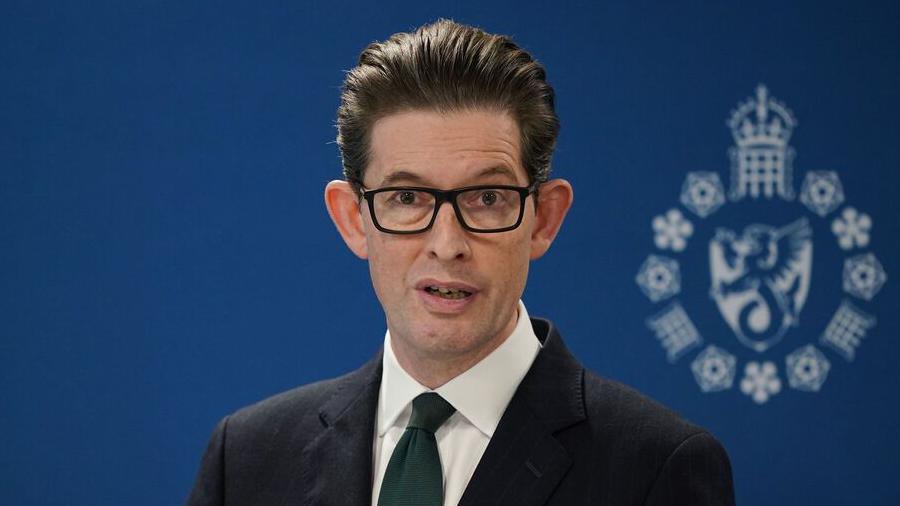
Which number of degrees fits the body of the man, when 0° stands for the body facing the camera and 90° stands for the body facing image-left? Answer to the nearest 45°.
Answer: approximately 0°

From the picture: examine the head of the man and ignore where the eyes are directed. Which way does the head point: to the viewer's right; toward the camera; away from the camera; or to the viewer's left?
toward the camera
